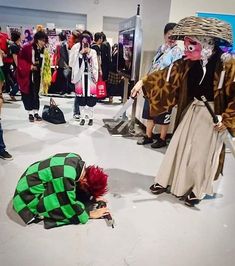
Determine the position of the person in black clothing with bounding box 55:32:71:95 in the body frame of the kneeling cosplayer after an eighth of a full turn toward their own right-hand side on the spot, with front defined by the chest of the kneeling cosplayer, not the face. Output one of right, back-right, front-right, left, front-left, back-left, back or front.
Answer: back-left

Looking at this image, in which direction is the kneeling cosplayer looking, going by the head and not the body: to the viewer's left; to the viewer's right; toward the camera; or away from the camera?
to the viewer's right

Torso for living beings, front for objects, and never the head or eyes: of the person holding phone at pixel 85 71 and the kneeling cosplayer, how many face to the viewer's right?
1

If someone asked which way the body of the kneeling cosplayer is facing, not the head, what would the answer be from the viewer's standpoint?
to the viewer's right

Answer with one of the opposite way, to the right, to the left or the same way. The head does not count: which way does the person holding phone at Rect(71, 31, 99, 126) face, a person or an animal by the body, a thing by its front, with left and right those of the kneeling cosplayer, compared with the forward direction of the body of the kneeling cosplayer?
to the right

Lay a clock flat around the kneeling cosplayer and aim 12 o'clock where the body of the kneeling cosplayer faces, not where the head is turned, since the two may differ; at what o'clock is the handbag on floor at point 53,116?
The handbag on floor is roughly at 9 o'clock from the kneeling cosplayer.

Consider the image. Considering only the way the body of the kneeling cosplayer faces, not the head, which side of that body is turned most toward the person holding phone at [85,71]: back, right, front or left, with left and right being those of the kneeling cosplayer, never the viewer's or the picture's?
left

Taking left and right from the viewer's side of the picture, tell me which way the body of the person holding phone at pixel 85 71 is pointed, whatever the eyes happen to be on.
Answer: facing the viewer

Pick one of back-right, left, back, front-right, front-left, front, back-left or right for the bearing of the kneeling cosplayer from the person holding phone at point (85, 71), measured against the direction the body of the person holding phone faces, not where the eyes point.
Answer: front
